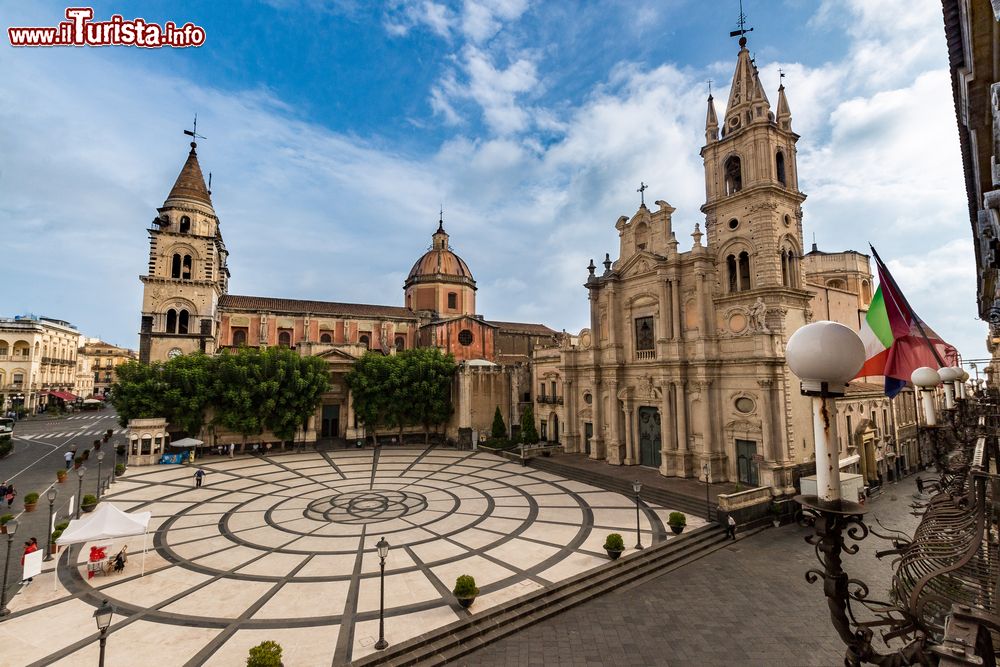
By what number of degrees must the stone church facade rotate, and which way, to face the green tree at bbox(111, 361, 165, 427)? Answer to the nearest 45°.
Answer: approximately 45° to its right

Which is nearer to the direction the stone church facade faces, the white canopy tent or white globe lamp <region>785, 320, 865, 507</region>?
the white canopy tent

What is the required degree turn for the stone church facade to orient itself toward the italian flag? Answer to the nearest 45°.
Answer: approximately 45° to its left

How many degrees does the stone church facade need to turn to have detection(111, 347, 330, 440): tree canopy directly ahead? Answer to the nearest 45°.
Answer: approximately 45° to its right

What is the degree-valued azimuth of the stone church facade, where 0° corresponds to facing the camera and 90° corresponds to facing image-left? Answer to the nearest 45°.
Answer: approximately 45°

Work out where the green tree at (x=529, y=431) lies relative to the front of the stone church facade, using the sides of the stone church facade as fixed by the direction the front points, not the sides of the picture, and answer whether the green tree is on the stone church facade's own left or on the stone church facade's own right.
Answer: on the stone church facade's own right

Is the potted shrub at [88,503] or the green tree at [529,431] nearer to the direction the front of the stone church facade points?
the potted shrub
